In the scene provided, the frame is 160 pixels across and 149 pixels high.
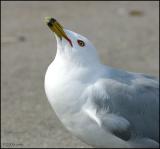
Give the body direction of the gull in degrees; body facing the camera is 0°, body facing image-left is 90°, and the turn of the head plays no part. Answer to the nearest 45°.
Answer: approximately 90°
